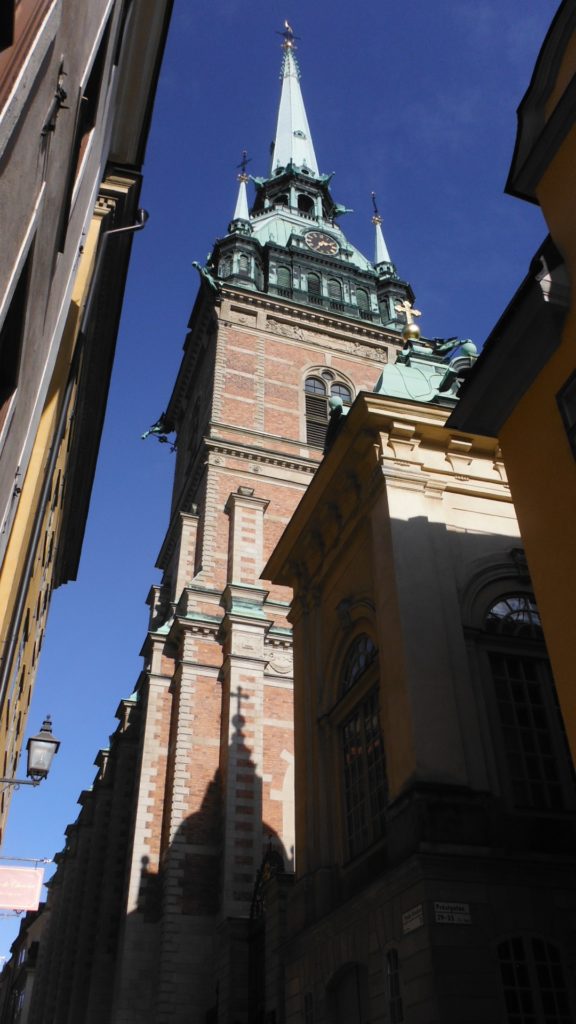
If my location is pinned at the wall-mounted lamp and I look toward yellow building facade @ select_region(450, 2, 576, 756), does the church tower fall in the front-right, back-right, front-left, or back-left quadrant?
back-left

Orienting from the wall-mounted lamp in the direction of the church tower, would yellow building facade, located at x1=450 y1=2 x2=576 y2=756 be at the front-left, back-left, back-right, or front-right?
back-right

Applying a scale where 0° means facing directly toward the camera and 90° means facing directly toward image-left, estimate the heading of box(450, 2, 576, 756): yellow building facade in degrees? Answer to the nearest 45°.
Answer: approximately 90°

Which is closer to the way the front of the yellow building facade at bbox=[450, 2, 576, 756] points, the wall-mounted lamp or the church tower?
the wall-mounted lamp

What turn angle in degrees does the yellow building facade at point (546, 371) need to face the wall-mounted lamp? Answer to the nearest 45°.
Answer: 0° — it already faces it

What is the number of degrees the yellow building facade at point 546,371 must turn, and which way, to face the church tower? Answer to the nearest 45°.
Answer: approximately 45° to its right
